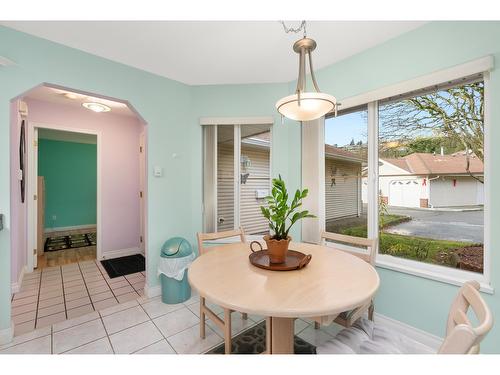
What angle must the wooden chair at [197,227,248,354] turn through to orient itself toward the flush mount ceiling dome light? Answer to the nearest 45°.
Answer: approximately 180°

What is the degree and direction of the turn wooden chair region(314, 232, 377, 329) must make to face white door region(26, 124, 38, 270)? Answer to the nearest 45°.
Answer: approximately 45° to its right

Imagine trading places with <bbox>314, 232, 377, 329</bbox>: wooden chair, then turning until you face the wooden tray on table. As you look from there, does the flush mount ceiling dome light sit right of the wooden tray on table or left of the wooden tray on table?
right

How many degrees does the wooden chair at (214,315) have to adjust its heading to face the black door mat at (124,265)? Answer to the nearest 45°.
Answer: approximately 180°

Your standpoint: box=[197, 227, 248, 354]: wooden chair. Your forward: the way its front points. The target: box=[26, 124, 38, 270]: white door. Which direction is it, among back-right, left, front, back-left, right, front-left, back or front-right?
back

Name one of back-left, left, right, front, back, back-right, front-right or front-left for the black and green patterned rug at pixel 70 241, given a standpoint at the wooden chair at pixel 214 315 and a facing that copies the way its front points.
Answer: back

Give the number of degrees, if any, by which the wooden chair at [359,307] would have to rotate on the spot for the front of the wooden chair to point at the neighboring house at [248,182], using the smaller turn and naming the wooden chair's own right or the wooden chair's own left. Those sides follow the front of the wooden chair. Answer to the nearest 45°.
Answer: approximately 90° to the wooden chair's own right

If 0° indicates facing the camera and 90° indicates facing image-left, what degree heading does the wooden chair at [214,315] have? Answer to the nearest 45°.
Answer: approximately 315°

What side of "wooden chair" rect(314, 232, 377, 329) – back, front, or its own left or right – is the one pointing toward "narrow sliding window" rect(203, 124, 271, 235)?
right

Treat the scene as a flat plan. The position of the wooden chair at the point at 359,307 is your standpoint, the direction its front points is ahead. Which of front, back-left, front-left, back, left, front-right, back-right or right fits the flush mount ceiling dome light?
front-right

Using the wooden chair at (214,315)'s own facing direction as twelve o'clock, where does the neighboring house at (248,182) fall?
The neighboring house is roughly at 8 o'clock from the wooden chair.

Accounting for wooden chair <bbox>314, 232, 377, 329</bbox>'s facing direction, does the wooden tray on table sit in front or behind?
in front

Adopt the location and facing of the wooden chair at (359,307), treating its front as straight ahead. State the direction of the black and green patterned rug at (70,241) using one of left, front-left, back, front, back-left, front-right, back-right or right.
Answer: front-right

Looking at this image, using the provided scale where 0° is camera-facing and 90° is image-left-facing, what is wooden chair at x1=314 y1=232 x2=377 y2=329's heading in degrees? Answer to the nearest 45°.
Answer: approximately 45°
